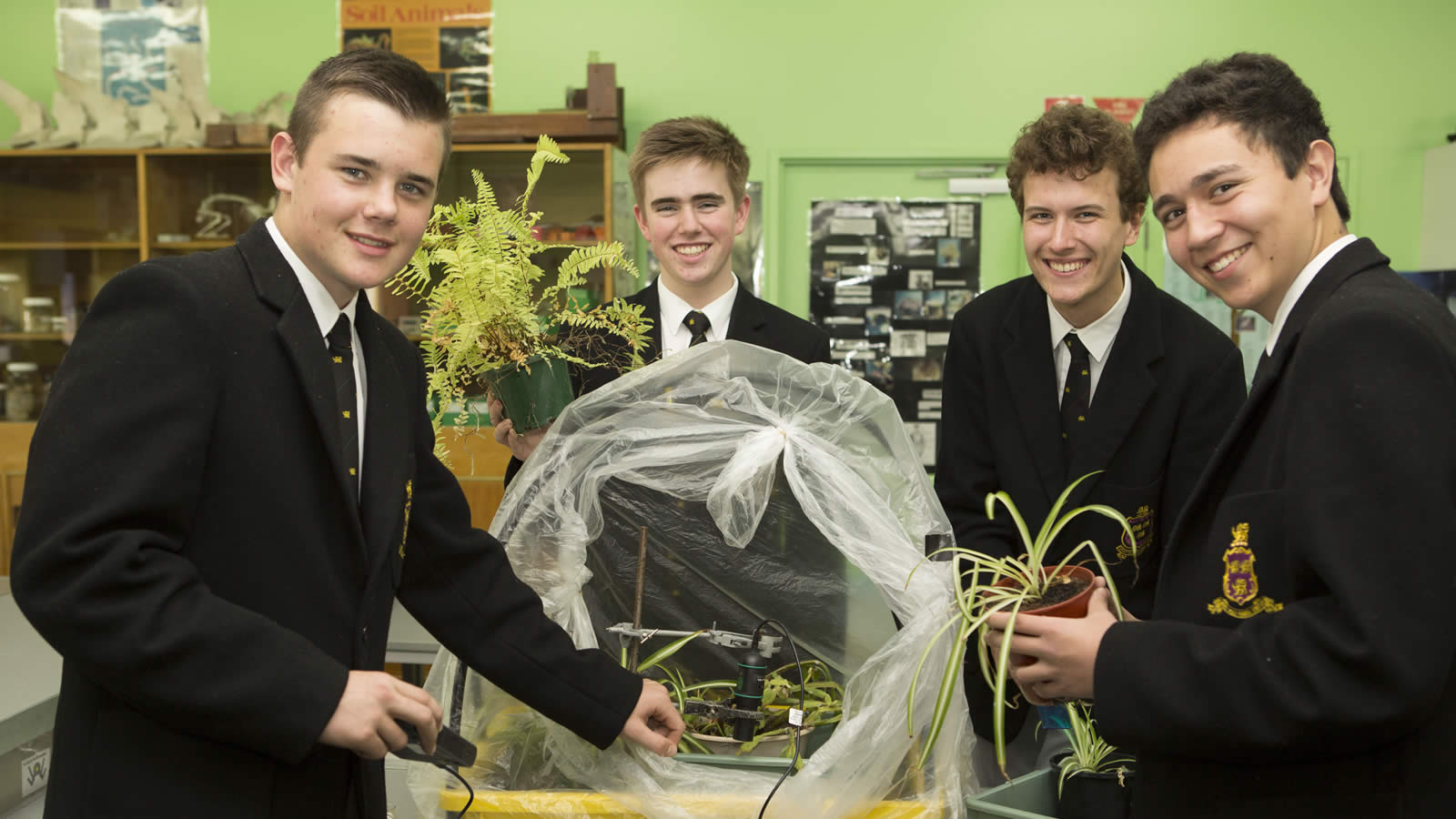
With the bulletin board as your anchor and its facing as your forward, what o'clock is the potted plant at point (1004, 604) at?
The potted plant is roughly at 12 o'clock from the bulletin board.

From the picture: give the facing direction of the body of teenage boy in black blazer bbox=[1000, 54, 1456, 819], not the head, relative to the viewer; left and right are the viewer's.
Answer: facing to the left of the viewer

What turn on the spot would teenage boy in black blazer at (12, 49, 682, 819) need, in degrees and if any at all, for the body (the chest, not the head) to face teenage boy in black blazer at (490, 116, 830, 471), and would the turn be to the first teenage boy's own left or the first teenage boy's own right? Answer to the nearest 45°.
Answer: approximately 90° to the first teenage boy's own left

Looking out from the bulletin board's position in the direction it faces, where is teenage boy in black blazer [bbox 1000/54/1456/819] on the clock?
The teenage boy in black blazer is roughly at 12 o'clock from the bulletin board.
